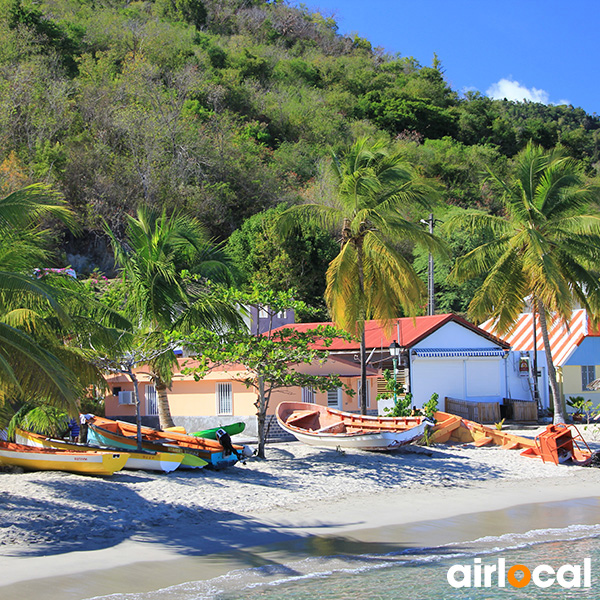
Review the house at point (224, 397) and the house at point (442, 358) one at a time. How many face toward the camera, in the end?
2

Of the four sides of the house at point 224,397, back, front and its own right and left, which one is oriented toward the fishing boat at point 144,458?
front

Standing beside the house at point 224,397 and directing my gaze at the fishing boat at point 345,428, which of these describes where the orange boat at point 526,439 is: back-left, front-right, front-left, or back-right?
front-left

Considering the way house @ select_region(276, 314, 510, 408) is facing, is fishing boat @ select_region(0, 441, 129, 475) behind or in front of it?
in front

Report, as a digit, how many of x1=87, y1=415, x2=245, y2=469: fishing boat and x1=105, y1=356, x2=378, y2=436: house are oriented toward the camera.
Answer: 1

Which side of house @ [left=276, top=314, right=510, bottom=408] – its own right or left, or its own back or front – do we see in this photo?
front

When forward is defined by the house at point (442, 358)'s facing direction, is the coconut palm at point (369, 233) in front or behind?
in front

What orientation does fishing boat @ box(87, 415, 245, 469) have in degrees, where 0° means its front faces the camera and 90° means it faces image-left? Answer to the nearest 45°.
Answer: approximately 135°

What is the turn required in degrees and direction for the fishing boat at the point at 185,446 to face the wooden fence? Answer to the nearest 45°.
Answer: approximately 90° to its right

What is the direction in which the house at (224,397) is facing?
toward the camera
